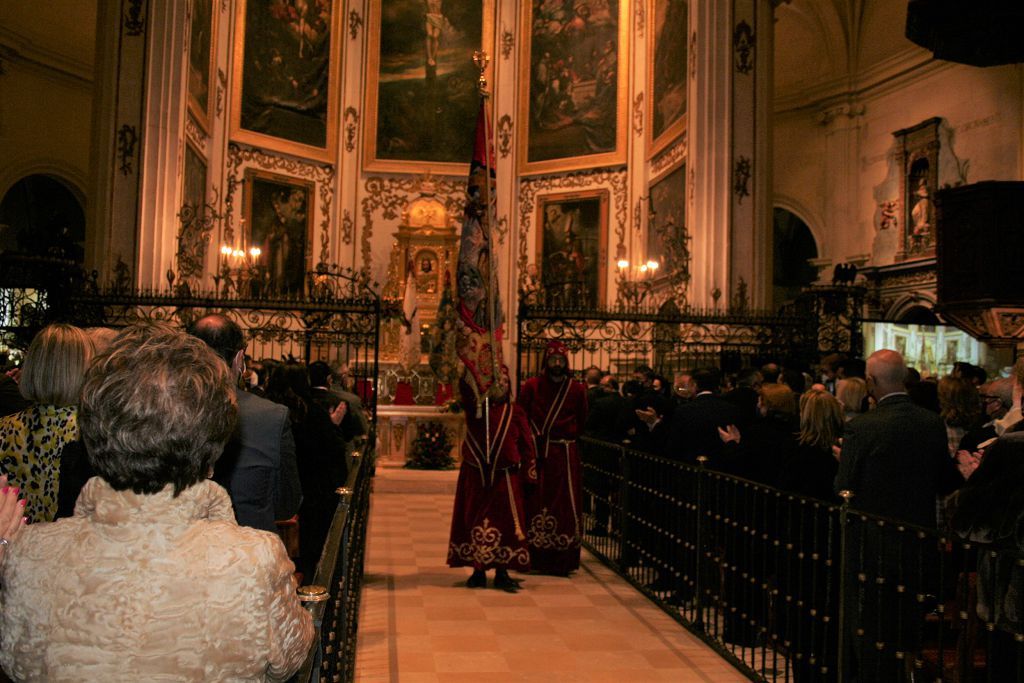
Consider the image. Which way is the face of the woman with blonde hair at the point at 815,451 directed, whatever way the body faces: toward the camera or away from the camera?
away from the camera

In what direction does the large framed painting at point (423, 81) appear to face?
toward the camera

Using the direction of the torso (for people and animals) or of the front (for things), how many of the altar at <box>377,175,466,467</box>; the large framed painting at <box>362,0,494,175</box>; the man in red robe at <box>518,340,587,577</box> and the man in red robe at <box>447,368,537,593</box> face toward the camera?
4

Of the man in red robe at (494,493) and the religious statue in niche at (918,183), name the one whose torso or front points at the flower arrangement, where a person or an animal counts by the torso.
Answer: the religious statue in niche

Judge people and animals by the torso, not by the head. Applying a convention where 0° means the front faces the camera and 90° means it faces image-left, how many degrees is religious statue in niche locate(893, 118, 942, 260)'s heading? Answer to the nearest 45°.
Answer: approximately 45°

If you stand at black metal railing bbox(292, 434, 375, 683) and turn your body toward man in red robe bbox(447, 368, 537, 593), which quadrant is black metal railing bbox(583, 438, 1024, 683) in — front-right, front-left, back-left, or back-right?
front-right

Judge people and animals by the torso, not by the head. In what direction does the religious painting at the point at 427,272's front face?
toward the camera

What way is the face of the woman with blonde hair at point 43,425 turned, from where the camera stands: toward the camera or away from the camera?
away from the camera

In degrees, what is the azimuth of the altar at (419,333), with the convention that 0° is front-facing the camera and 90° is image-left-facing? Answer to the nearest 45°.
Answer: approximately 0°

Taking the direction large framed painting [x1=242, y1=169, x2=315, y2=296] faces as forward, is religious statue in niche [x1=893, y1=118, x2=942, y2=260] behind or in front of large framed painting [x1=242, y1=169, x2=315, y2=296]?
in front

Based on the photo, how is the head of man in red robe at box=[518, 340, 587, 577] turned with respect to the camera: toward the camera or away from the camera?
toward the camera

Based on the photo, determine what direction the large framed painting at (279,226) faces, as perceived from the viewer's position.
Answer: facing the viewer and to the right of the viewer

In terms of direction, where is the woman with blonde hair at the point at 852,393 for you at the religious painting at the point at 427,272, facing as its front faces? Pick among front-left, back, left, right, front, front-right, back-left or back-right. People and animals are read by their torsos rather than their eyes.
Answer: front

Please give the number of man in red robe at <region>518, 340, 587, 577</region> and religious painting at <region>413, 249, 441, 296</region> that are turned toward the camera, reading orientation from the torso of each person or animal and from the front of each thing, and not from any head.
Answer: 2

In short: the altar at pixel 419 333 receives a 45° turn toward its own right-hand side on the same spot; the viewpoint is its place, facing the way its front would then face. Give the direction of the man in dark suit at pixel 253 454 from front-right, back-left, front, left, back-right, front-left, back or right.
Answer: front-left

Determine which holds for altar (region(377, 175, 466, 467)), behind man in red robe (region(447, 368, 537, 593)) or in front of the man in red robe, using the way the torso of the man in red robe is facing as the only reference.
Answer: behind

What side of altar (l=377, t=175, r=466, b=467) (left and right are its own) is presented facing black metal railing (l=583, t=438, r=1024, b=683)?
front
